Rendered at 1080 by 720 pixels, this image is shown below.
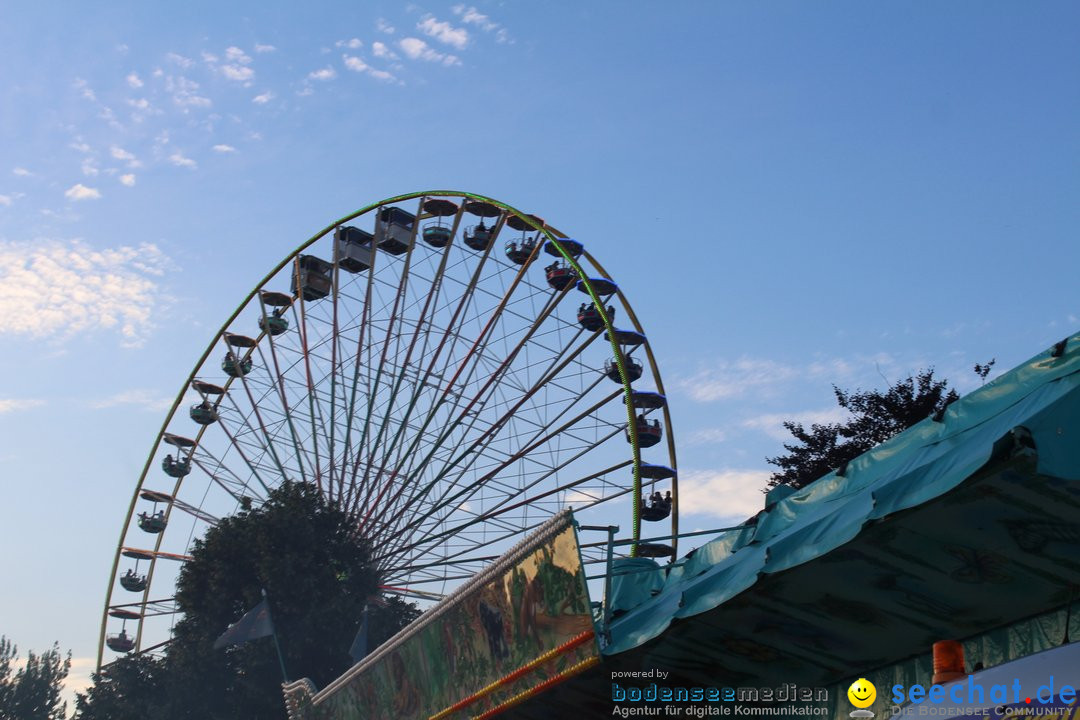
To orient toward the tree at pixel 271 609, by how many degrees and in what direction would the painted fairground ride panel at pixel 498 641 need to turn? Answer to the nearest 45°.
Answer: approximately 135° to its right

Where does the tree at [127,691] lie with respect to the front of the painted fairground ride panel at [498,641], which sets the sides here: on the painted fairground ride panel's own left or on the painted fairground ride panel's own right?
on the painted fairground ride panel's own right

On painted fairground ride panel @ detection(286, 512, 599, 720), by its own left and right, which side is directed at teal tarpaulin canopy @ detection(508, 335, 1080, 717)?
left

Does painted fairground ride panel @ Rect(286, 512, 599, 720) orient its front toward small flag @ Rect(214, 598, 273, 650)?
no

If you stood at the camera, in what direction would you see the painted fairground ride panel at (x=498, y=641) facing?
facing the viewer and to the left of the viewer
